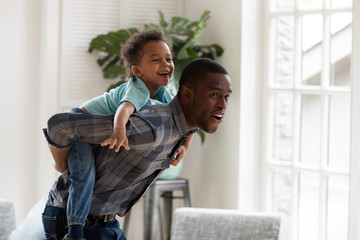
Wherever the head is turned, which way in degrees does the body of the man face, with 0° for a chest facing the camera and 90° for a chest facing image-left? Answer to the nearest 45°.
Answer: approximately 270°

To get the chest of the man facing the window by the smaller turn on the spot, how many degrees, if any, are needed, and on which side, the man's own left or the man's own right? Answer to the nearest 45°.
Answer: approximately 45° to the man's own left

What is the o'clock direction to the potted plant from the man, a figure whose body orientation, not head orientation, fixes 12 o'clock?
The potted plant is roughly at 9 o'clock from the man.
